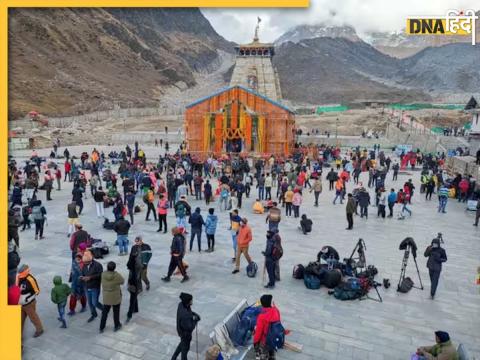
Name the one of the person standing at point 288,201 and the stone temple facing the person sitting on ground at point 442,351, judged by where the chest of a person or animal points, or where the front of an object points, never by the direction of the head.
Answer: the stone temple

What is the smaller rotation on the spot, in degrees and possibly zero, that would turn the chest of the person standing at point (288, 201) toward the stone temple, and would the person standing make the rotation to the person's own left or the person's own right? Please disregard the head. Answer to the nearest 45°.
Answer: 0° — they already face it

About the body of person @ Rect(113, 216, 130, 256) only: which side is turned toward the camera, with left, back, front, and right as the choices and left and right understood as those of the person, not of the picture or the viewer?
back

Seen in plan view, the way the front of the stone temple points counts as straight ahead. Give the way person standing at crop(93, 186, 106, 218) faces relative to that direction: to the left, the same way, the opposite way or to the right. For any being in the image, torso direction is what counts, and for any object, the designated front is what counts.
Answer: the opposite way

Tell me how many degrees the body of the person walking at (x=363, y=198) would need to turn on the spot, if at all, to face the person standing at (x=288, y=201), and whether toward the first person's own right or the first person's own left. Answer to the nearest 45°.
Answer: approximately 90° to the first person's own left

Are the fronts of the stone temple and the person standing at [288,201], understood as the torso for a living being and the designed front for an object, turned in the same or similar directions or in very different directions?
very different directions

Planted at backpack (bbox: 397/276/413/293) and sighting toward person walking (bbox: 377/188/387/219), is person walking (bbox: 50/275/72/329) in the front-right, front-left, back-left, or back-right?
back-left

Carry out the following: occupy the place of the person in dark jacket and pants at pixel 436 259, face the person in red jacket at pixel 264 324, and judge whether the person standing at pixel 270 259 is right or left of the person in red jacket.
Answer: right

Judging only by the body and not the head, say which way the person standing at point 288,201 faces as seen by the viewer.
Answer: away from the camera
